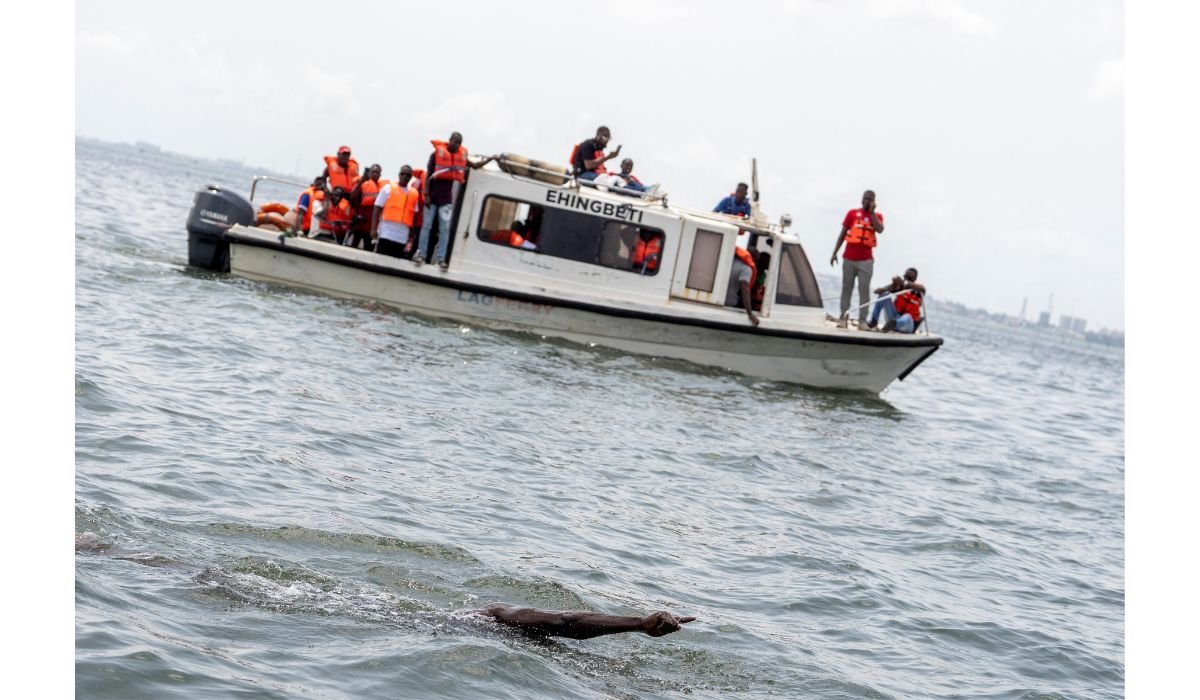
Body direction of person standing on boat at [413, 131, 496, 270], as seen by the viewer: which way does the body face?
toward the camera

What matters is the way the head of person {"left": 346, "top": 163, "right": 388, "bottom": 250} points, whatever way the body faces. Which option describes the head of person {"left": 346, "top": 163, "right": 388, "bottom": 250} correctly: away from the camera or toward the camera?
toward the camera

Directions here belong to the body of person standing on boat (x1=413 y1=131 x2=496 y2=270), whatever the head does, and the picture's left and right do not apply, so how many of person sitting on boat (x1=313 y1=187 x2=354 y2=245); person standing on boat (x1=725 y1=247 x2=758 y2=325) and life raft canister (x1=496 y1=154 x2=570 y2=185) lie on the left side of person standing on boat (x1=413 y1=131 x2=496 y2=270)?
2

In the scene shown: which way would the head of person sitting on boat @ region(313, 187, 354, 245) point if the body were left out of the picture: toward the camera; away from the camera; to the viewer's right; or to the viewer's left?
toward the camera

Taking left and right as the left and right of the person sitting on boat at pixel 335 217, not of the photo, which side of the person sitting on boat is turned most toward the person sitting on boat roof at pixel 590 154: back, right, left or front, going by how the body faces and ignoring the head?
left

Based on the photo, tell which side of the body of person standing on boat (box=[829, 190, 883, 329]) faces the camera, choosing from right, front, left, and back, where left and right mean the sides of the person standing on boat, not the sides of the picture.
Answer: front

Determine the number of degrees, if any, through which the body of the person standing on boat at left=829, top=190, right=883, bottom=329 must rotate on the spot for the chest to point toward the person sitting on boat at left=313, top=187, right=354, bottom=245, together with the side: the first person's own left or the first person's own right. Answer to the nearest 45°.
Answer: approximately 90° to the first person's own right

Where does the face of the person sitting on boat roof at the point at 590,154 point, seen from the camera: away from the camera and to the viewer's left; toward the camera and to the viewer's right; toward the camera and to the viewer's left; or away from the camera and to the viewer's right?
toward the camera and to the viewer's right

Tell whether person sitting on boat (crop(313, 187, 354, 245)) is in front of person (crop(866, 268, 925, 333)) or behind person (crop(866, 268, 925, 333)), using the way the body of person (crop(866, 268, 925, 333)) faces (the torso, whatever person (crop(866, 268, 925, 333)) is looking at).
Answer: in front

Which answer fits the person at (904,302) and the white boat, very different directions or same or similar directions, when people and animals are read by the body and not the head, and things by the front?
very different directions

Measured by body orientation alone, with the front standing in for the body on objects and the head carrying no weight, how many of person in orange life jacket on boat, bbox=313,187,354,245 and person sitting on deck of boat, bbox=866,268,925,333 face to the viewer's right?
0

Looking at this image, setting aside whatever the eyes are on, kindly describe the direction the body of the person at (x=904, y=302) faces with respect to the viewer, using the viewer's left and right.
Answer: facing the viewer and to the left of the viewer

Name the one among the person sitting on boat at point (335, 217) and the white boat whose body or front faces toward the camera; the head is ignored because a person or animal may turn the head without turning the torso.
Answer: the person sitting on boat

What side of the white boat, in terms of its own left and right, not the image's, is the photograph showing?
right

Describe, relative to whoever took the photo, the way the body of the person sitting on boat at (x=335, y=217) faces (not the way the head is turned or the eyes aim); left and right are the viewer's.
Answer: facing the viewer
